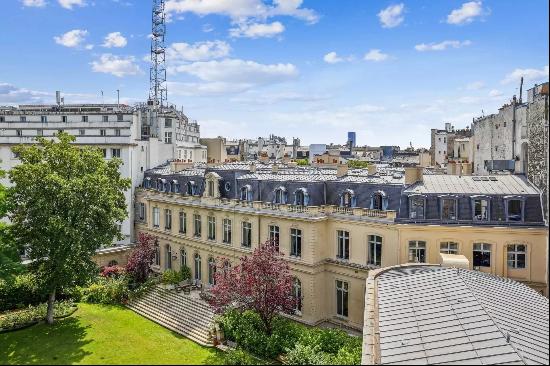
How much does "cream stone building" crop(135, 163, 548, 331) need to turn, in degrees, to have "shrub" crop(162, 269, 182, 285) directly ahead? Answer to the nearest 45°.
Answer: approximately 90° to its right

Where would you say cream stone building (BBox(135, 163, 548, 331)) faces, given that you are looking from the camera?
facing the viewer and to the left of the viewer

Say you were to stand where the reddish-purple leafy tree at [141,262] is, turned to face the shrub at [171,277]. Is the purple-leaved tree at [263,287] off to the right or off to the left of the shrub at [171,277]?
right

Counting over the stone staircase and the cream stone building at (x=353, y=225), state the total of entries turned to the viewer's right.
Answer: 0

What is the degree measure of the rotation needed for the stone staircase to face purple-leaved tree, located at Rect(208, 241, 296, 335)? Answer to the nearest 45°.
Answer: approximately 90° to its left

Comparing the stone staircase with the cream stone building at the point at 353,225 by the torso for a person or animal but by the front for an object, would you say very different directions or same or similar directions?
same or similar directions

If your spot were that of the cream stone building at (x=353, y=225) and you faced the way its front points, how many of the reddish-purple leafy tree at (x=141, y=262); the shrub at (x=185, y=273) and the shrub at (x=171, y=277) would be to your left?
0

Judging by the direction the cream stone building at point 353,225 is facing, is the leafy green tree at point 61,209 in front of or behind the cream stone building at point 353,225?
in front
